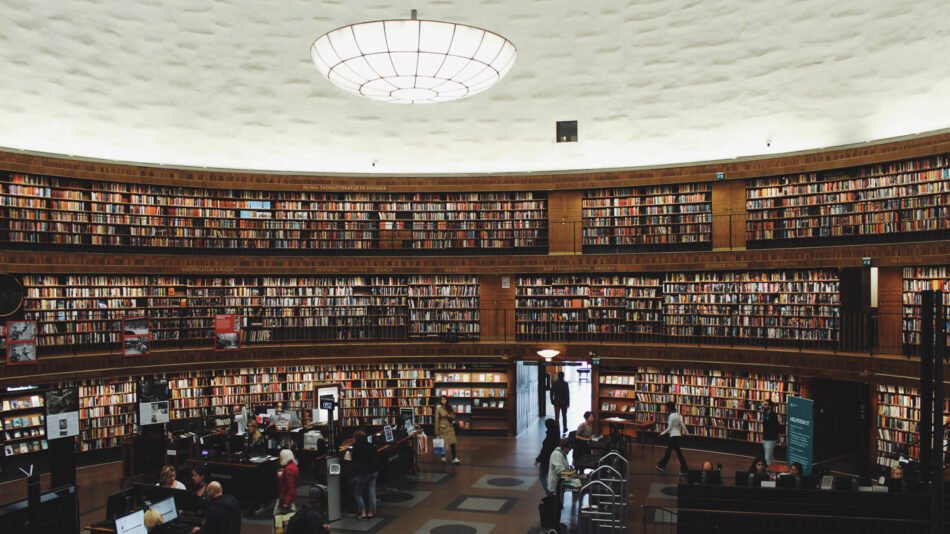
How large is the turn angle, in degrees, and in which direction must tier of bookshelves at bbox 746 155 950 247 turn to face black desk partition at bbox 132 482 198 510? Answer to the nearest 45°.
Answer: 0° — it already faces it

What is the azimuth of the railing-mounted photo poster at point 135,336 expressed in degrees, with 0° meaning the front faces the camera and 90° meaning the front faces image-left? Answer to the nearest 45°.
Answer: approximately 0°

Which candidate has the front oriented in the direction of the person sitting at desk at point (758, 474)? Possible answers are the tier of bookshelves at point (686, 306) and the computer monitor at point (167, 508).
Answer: the tier of bookshelves

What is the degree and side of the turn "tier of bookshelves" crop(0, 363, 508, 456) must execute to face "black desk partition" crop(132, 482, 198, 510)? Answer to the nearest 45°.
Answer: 0° — it already faces it

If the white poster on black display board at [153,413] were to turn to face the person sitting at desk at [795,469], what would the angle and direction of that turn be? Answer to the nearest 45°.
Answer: approximately 45° to its left

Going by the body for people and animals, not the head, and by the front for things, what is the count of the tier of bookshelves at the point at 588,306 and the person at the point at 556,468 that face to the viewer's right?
1
